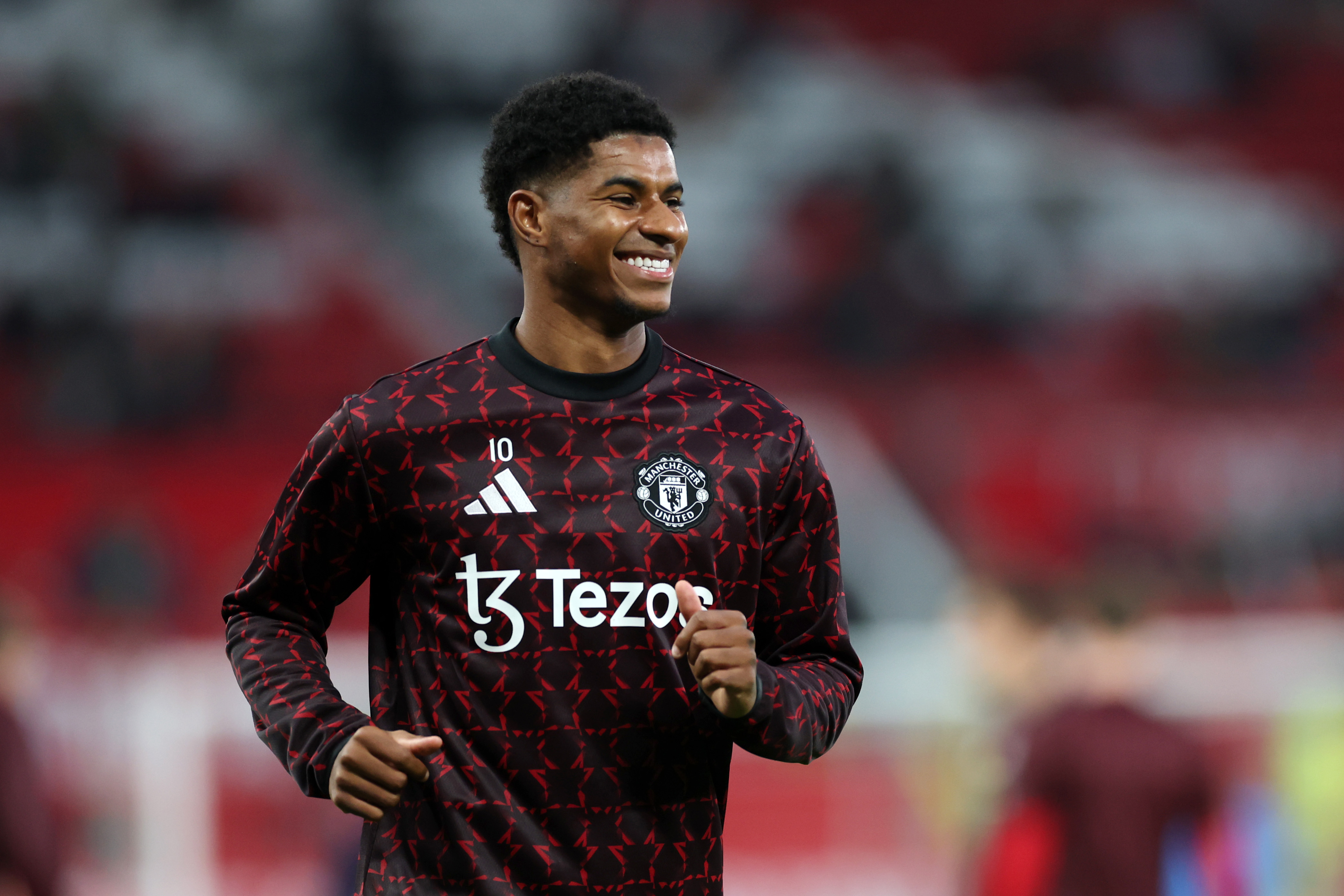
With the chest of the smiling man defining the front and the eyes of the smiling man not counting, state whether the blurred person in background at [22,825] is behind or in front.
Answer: behind

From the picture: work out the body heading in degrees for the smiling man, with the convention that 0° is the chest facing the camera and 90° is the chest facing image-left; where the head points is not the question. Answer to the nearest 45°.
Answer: approximately 0°

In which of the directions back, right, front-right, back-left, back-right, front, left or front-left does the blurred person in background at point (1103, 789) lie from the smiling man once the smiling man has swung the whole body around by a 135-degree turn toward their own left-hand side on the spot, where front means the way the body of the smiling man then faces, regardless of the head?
front
